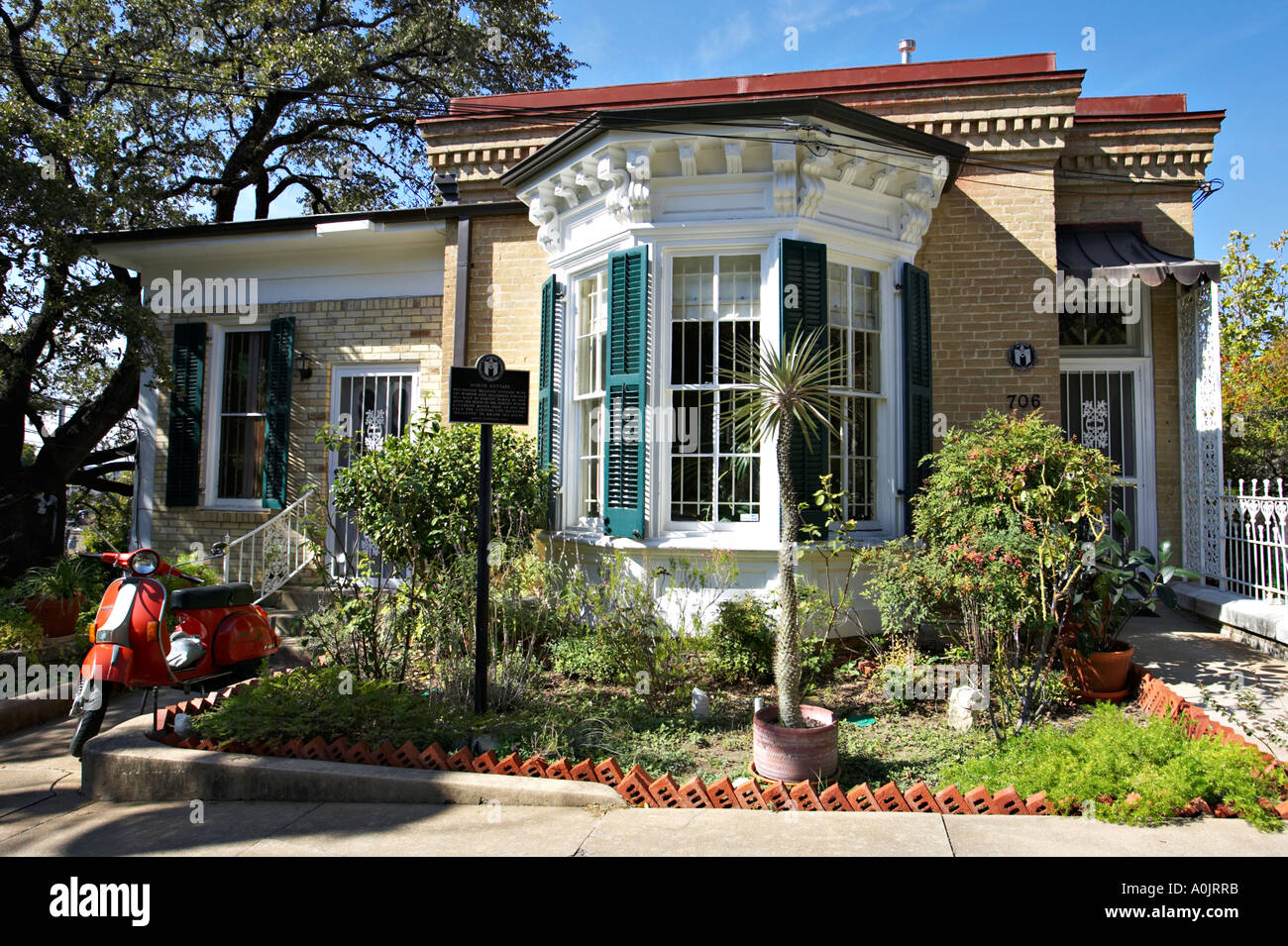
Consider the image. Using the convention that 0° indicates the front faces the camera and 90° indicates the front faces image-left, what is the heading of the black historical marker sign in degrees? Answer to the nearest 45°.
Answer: approximately 0°

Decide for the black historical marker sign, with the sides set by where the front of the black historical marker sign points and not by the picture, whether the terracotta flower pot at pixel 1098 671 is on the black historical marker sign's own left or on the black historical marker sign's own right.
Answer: on the black historical marker sign's own left

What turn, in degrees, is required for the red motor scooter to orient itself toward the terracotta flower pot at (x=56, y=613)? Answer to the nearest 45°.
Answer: approximately 135° to its right

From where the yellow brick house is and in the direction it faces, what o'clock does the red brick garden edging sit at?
The red brick garden edging is roughly at 12 o'clock from the yellow brick house.

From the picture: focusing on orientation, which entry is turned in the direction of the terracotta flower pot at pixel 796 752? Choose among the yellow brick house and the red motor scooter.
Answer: the yellow brick house

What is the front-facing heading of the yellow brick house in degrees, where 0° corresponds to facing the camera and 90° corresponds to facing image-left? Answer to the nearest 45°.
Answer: approximately 0°

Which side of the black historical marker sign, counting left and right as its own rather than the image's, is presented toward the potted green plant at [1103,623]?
left

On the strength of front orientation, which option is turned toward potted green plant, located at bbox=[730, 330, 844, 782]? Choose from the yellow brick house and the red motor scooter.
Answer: the yellow brick house

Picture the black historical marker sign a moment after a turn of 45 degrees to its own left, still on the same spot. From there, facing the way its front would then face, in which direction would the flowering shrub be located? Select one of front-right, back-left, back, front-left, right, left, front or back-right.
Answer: front-left

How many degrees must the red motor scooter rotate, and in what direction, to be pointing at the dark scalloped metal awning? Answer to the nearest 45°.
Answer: approximately 135° to its left
